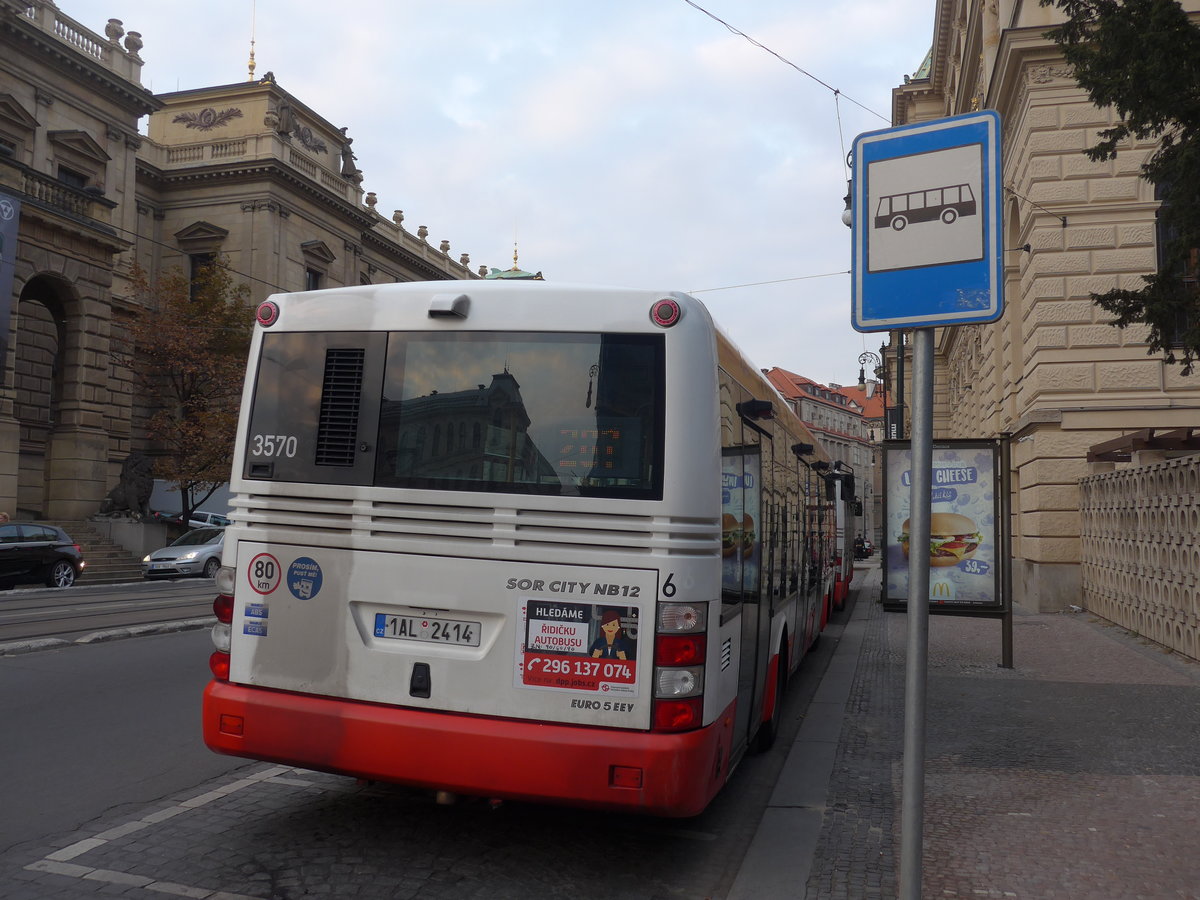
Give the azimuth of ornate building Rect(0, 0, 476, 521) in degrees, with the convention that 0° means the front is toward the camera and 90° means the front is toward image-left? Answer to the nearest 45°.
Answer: approximately 315°

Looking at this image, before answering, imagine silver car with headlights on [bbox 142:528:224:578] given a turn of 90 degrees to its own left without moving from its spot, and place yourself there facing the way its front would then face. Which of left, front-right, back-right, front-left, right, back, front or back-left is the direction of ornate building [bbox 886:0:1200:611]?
front

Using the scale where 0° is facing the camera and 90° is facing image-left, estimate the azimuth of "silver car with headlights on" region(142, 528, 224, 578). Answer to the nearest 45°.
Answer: approximately 45°

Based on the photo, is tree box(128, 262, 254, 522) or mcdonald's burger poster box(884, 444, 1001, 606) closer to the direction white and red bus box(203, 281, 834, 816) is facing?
the tree

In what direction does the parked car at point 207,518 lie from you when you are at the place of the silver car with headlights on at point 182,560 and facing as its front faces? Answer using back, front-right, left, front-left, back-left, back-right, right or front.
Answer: back-right

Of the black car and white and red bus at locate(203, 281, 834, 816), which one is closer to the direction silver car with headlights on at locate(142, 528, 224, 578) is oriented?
the black car

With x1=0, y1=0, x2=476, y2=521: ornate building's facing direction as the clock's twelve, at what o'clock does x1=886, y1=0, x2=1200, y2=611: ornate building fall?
x1=886, y1=0, x2=1200, y2=611: ornate building is roughly at 12 o'clock from x1=0, y1=0, x2=476, y2=521: ornate building.

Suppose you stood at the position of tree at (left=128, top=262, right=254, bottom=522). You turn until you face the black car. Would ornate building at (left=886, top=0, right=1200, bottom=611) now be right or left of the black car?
left

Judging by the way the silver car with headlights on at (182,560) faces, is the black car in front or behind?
in front

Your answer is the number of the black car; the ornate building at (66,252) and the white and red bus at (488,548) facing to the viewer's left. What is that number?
1

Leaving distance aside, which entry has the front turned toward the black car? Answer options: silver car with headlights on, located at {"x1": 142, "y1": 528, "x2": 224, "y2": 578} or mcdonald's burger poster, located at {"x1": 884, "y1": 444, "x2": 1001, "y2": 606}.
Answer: the silver car with headlights on

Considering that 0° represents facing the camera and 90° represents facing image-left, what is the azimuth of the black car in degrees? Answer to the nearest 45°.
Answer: approximately 90°

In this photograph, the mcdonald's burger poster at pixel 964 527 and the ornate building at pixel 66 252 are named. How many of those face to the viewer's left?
0
